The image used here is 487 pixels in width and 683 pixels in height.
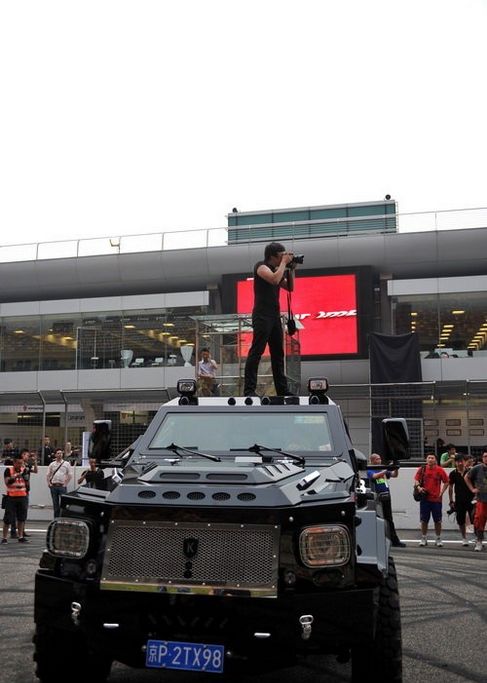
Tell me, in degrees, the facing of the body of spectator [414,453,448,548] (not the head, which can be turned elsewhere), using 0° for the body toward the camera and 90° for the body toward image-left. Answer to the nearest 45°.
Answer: approximately 0°

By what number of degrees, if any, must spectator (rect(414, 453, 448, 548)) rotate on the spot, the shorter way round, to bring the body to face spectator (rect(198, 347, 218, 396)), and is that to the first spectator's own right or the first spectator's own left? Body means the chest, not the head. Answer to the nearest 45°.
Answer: approximately 90° to the first spectator's own right

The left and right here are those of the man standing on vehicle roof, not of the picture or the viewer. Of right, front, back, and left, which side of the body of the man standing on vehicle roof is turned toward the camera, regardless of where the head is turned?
right

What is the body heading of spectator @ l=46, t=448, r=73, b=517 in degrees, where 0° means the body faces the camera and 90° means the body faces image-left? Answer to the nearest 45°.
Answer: approximately 0°

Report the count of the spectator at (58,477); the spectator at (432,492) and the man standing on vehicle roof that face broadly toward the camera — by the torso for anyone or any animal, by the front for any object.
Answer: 2

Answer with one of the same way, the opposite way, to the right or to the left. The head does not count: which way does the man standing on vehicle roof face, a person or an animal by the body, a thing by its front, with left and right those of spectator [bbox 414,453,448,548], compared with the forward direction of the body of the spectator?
to the left

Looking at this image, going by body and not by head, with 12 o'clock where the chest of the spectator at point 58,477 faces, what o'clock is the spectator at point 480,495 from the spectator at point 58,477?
the spectator at point 480,495 is roughly at 10 o'clock from the spectator at point 58,477.

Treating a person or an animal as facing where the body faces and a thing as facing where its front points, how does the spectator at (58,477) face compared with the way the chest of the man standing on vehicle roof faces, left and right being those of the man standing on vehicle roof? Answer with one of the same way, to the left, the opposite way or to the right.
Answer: to the right

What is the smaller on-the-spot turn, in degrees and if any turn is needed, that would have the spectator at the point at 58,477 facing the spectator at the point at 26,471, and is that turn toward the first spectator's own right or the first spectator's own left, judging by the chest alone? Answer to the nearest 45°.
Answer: approximately 45° to the first spectator's own right

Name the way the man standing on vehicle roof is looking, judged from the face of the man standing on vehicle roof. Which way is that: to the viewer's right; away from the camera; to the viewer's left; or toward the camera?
to the viewer's right
